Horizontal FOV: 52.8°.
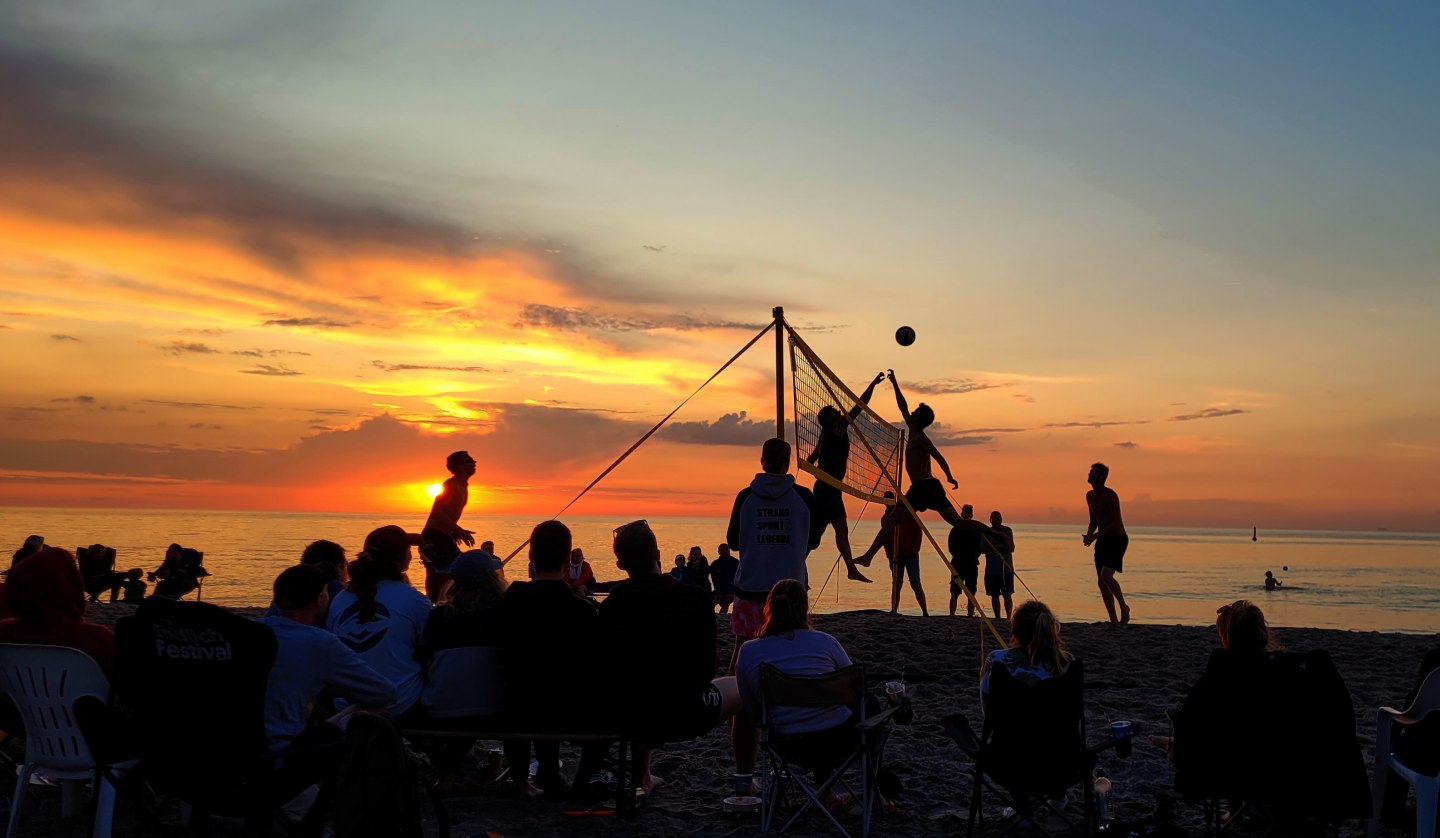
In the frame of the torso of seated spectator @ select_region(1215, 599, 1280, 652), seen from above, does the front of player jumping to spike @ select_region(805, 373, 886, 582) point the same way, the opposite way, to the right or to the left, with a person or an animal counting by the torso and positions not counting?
to the right

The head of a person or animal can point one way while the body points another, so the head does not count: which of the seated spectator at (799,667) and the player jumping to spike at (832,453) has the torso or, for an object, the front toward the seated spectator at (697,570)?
the seated spectator at (799,667)

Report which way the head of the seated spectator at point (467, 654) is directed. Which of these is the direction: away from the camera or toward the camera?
away from the camera

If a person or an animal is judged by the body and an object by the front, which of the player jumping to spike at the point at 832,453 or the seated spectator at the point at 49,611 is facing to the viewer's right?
the player jumping to spike

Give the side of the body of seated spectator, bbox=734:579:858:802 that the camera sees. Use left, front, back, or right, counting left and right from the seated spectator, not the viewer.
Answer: back

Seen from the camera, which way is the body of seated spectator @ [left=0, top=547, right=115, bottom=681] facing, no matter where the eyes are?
away from the camera

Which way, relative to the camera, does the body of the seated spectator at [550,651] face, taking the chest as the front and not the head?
away from the camera

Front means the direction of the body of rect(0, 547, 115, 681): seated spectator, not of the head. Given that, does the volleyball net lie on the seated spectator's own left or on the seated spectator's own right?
on the seated spectator's own right

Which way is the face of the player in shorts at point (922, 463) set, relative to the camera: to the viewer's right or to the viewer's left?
to the viewer's left

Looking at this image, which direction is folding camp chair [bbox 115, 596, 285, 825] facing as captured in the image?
away from the camera

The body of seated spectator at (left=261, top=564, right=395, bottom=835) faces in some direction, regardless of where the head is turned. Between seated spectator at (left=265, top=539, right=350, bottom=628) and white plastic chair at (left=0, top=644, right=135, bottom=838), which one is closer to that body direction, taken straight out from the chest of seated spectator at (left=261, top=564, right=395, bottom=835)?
the seated spectator

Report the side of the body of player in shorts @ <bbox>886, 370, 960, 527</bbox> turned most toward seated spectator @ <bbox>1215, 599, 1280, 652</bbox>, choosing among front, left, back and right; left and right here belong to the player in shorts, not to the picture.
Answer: left
